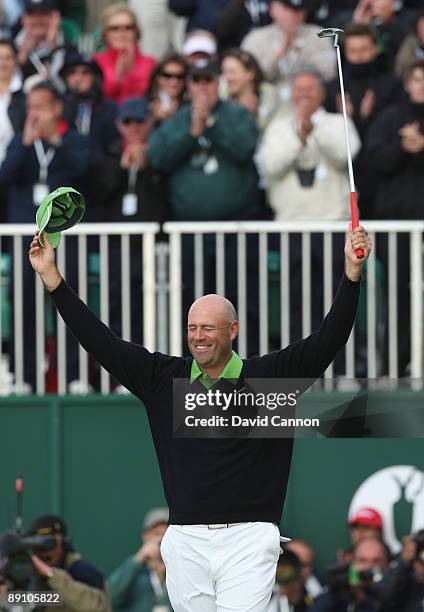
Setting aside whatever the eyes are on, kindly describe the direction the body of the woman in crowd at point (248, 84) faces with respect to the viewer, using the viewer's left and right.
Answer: facing the viewer and to the left of the viewer

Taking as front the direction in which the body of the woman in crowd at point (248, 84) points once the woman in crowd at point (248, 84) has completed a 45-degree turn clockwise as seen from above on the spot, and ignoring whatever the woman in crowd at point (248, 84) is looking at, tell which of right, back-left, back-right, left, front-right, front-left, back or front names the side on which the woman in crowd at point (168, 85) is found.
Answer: front

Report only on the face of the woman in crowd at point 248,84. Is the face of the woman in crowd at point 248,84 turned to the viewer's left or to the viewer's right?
to the viewer's left

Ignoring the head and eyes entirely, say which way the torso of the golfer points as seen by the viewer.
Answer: toward the camera

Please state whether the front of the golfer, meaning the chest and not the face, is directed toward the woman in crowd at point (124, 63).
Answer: no

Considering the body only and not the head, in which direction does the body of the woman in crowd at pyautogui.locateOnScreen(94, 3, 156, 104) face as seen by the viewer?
toward the camera

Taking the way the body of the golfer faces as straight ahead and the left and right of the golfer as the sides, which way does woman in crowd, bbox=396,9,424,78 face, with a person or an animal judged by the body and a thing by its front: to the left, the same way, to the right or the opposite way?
the same way

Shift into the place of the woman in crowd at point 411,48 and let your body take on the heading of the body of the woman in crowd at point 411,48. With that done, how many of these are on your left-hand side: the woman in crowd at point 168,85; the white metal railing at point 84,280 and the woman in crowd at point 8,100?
0

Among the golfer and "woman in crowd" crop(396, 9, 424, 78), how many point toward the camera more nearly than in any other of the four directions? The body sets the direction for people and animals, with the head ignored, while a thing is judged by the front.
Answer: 2
